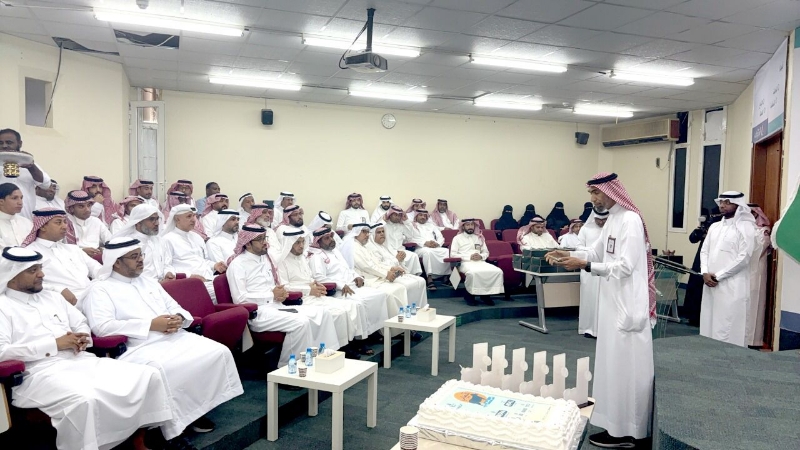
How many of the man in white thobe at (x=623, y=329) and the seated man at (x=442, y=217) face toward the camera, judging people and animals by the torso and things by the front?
1

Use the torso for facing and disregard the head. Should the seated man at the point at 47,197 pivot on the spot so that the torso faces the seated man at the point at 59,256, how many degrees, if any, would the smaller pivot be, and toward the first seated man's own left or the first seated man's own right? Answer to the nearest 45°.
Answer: approximately 45° to the first seated man's own right

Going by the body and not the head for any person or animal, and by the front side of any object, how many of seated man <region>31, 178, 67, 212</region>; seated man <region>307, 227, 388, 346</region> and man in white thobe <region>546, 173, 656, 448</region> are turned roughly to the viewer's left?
1

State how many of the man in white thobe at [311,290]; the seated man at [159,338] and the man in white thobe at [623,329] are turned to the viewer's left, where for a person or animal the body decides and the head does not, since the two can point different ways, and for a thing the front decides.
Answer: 1

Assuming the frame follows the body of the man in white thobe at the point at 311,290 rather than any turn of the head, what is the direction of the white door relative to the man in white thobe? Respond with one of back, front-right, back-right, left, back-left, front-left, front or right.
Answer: back

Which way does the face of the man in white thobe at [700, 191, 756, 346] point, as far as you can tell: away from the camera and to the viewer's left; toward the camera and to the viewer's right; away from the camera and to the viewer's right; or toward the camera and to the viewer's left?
toward the camera and to the viewer's left

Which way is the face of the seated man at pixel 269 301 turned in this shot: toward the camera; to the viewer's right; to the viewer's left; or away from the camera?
to the viewer's right

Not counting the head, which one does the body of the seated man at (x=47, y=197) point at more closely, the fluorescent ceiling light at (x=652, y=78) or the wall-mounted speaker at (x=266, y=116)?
the fluorescent ceiling light

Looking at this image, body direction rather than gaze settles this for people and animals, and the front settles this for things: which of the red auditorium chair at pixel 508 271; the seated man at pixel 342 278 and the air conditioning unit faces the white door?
the air conditioning unit

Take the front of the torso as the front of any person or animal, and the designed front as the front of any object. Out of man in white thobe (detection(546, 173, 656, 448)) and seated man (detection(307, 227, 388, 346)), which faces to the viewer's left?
the man in white thobe

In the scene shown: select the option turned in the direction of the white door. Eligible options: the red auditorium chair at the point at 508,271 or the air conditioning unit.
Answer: the air conditioning unit

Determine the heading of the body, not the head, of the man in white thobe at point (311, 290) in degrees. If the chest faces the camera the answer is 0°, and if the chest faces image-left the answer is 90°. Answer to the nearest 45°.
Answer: approximately 315°

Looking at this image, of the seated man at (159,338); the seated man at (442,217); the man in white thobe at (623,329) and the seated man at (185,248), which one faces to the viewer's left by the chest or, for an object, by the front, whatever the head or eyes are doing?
the man in white thobe

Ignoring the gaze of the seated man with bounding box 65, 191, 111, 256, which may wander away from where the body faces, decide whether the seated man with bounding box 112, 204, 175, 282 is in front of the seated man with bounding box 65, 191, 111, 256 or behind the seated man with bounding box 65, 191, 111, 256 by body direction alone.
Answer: in front

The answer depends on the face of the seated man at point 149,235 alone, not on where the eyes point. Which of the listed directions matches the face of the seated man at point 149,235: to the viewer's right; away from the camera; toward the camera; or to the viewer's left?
to the viewer's right

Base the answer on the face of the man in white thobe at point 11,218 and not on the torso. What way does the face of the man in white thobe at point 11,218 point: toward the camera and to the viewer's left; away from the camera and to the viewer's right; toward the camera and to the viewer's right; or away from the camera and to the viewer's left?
toward the camera and to the viewer's right
